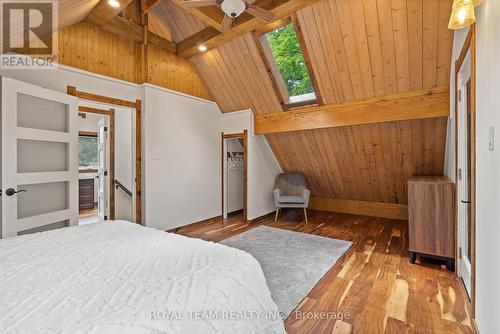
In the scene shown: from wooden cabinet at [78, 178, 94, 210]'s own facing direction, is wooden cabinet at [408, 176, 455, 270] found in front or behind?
in front

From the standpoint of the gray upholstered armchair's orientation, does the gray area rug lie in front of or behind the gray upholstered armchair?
in front

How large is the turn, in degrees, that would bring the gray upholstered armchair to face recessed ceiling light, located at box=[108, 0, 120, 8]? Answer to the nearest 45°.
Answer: approximately 45° to its right

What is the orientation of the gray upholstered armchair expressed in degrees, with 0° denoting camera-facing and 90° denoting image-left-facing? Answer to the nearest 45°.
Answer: approximately 0°

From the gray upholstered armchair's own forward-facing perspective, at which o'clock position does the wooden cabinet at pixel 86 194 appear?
The wooden cabinet is roughly at 3 o'clock from the gray upholstered armchair.

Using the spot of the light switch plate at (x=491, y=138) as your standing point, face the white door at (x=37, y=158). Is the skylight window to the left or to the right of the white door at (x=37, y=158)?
right

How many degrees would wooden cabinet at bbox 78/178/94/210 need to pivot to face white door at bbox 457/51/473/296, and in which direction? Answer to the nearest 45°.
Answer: approximately 45° to its left

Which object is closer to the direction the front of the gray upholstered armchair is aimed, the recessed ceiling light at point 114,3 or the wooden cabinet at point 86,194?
the recessed ceiling light
